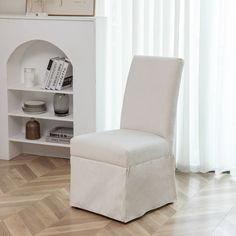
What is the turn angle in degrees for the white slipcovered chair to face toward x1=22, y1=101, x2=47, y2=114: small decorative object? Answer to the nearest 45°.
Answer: approximately 90° to its right

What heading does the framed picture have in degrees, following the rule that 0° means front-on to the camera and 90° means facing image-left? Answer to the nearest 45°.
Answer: approximately 0°

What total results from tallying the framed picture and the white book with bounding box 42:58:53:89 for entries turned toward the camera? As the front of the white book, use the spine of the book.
2

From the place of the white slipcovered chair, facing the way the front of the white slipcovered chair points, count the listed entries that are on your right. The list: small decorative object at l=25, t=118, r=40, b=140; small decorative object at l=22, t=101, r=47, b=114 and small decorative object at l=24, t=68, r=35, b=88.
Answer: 3

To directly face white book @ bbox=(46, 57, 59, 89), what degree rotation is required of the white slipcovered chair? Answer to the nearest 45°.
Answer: approximately 90° to its right

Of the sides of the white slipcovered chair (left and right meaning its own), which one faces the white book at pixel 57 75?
right

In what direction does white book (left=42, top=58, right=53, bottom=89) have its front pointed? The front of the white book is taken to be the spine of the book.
toward the camera

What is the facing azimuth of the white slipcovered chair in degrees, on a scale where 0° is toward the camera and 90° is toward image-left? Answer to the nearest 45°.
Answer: approximately 45°
